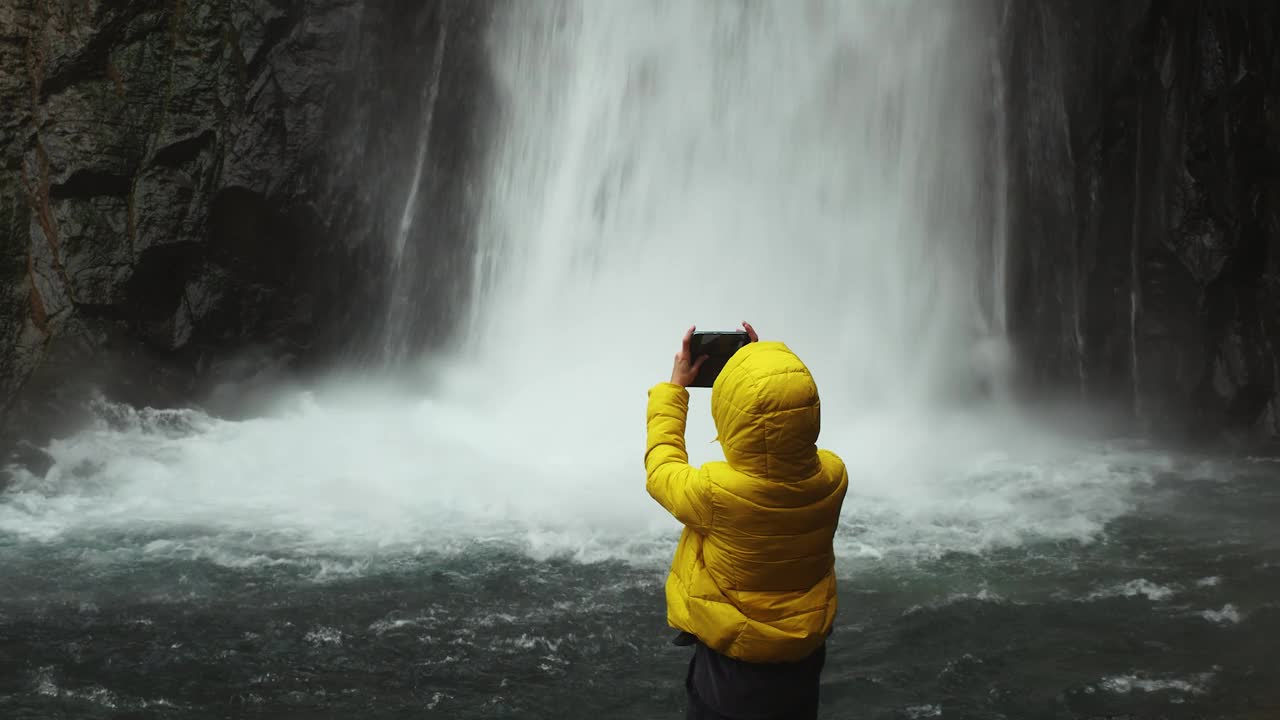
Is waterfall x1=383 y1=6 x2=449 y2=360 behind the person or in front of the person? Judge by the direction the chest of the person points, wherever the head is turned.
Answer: in front

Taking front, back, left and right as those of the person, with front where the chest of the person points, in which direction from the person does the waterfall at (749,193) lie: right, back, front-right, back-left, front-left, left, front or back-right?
front-right

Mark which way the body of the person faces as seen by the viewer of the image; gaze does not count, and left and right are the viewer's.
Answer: facing away from the viewer and to the left of the viewer
